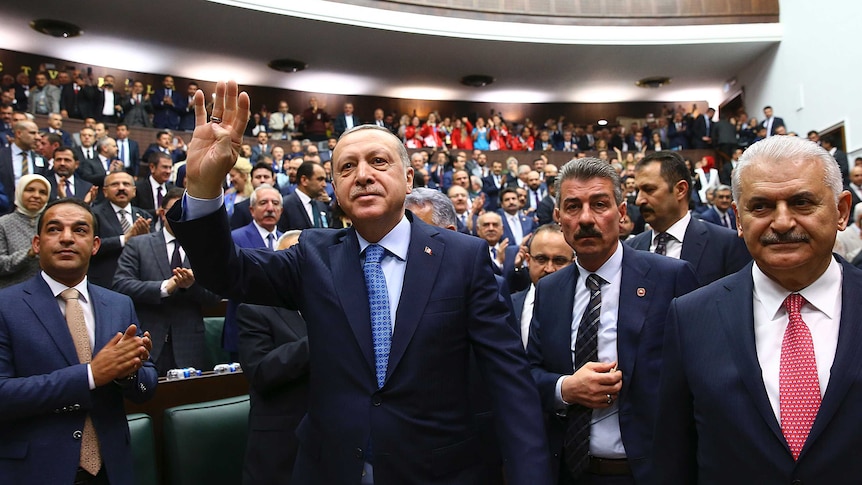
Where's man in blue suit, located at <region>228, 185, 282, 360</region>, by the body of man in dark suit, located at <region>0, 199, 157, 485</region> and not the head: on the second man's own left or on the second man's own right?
on the second man's own left

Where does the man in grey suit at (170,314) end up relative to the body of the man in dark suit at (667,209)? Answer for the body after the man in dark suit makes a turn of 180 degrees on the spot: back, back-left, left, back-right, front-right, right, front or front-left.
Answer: back-left

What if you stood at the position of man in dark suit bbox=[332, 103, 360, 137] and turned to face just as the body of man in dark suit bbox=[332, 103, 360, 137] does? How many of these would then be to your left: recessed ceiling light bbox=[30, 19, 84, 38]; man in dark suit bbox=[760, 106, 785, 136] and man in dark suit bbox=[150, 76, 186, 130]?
1

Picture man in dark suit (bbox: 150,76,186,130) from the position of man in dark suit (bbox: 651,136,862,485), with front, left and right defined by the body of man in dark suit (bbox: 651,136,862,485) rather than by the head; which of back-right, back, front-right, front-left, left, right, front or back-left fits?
back-right

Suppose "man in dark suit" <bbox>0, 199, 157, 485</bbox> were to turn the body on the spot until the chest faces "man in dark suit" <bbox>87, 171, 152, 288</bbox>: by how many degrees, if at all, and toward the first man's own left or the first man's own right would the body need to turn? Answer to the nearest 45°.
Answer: approximately 135° to the first man's own left

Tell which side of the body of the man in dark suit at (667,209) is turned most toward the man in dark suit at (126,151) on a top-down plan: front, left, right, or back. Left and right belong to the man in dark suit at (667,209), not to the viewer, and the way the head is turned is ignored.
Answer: right

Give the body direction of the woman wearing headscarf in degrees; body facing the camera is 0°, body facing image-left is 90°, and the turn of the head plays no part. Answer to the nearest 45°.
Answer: approximately 315°

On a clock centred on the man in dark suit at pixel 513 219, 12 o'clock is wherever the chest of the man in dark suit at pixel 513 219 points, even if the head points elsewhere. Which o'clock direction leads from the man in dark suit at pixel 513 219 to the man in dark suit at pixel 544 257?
the man in dark suit at pixel 544 257 is roughly at 12 o'clock from the man in dark suit at pixel 513 219.

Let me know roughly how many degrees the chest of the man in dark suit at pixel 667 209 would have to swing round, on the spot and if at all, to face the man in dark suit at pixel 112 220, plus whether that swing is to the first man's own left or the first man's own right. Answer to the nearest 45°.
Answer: approximately 45° to the first man's own right

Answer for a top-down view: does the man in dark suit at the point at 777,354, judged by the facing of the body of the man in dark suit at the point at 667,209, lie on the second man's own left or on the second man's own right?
on the second man's own left

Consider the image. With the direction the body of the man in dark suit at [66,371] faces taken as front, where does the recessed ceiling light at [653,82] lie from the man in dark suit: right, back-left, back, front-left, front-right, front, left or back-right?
left

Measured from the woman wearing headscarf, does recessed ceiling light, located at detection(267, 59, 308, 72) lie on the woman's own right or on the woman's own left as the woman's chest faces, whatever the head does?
on the woman's own left

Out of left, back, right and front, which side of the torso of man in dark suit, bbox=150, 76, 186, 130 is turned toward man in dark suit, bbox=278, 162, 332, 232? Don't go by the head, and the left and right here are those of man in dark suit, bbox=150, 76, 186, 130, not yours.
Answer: front

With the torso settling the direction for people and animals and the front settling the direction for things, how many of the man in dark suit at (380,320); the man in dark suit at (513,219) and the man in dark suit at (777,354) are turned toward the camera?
3
